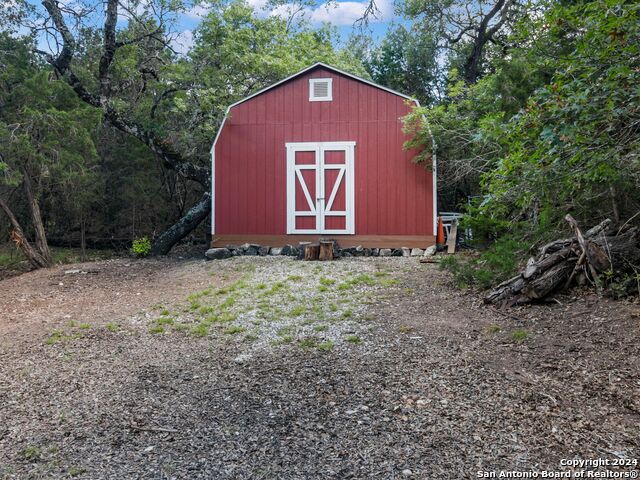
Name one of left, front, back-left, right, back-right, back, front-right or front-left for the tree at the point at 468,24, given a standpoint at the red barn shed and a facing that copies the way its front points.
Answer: back-left

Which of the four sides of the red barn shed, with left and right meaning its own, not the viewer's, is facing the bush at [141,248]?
right

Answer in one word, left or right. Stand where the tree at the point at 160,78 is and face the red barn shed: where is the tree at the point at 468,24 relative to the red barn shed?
left

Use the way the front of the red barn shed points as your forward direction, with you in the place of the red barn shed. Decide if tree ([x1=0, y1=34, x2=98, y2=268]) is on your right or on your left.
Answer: on your right

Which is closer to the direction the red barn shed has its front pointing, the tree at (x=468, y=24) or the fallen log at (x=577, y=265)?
the fallen log

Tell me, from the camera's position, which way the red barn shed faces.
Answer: facing the viewer

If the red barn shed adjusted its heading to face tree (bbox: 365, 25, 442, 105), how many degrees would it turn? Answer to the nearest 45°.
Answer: approximately 180°
